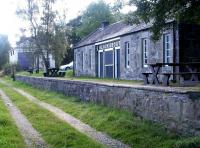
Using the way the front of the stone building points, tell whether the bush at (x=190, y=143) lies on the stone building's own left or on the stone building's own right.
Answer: on the stone building's own left

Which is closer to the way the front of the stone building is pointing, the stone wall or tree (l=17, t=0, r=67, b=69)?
the stone wall

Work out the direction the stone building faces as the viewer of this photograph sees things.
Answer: facing the viewer and to the left of the viewer

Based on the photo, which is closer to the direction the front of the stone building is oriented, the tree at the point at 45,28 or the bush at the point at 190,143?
the bush

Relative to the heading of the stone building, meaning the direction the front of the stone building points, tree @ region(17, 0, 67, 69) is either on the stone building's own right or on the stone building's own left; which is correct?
on the stone building's own right

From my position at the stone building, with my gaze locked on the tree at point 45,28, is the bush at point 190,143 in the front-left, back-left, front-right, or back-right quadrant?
back-left
